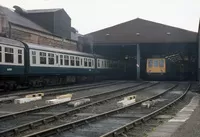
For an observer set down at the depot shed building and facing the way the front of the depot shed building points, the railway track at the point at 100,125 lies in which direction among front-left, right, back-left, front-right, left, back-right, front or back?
front

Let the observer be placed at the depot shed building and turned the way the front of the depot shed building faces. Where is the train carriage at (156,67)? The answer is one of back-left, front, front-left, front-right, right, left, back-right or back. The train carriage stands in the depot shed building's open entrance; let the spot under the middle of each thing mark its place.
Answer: front

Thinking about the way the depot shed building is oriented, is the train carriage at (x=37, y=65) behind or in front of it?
in front

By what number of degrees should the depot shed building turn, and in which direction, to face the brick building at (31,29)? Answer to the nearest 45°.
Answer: approximately 45° to its right

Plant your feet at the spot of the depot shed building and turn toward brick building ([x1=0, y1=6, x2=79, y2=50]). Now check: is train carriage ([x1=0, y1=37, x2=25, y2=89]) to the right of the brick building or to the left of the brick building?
left

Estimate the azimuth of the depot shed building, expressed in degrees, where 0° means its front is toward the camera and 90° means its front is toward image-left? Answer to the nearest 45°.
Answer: approximately 0°
